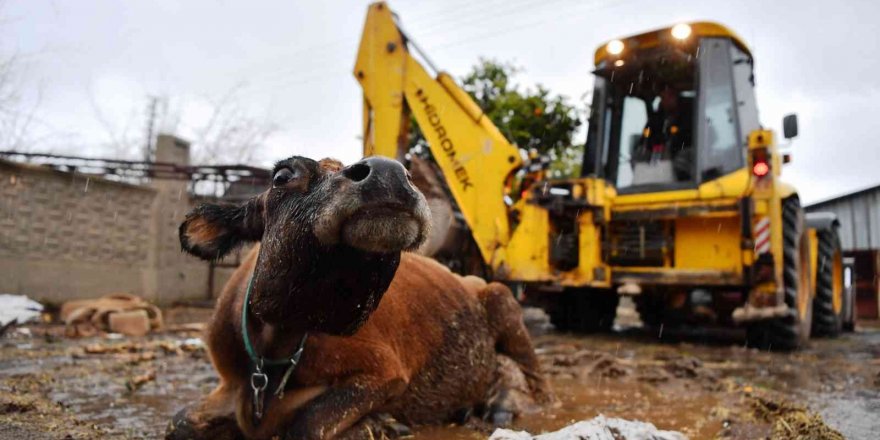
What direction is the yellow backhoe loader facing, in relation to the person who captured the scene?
facing away from the viewer and to the right of the viewer

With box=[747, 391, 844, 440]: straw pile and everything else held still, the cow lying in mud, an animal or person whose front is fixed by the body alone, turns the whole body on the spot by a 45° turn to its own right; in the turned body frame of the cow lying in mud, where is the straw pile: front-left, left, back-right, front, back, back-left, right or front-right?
back

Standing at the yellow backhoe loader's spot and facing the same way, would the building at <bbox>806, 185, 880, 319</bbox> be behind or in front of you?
in front

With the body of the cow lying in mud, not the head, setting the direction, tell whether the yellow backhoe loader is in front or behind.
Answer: behind

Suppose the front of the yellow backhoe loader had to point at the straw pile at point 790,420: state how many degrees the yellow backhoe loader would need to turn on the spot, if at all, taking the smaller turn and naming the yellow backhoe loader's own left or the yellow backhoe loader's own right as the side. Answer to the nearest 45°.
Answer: approximately 135° to the yellow backhoe loader's own right

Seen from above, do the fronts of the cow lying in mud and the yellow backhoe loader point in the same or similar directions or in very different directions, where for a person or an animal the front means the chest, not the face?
very different directions

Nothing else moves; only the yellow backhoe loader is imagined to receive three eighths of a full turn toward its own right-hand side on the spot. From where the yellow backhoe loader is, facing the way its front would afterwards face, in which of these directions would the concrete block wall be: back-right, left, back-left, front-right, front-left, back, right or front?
right

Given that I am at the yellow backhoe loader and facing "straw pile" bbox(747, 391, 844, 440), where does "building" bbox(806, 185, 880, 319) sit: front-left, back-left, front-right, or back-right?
back-left

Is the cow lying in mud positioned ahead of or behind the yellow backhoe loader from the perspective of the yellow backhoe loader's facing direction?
behind

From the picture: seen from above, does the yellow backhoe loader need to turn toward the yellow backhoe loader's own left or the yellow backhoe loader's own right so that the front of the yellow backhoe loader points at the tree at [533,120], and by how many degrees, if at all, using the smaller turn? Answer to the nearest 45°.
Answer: approximately 90° to the yellow backhoe loader's own left
